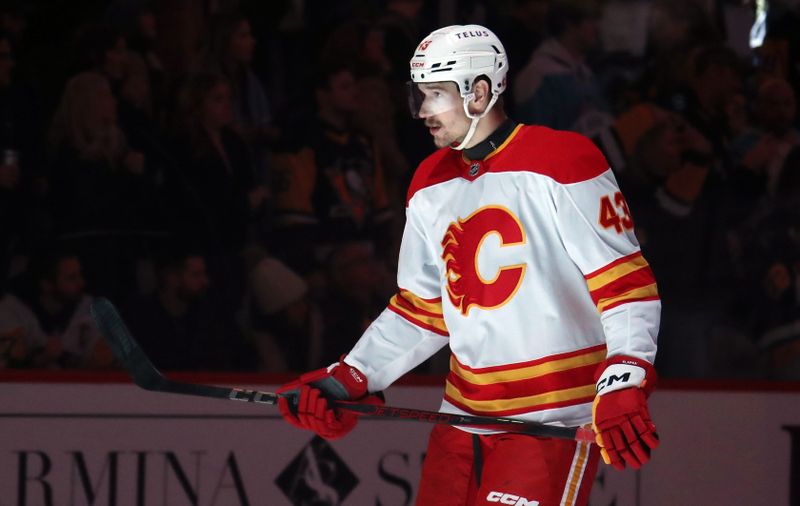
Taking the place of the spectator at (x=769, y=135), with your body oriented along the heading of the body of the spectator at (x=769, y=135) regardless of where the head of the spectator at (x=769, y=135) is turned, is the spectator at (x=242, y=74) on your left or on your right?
on your right

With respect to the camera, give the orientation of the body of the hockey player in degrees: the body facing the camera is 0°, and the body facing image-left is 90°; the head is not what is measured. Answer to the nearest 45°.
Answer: approximately 45°

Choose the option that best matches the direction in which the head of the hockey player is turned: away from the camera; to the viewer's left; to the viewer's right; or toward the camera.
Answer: to the viewer's left

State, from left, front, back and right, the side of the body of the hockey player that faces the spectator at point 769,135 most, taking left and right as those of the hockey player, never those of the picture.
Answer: back

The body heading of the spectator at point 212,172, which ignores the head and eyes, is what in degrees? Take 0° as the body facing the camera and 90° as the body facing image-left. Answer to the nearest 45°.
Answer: approximately 315°

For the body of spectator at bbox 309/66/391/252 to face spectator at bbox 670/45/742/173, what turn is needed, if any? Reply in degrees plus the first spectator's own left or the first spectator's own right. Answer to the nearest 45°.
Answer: approximately 45° to the first spectator's own left

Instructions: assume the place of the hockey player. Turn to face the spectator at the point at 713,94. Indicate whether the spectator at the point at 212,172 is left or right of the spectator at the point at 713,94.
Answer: left
